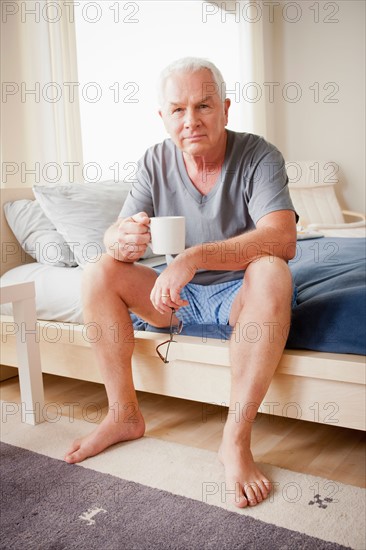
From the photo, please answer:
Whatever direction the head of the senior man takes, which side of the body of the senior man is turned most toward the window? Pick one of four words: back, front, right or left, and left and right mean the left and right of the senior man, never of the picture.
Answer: back

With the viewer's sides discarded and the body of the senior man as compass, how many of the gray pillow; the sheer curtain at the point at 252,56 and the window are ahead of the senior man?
0

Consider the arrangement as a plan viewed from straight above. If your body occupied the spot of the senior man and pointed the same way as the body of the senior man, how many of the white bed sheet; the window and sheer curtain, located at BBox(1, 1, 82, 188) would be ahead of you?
0

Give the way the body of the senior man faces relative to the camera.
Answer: toward the camera

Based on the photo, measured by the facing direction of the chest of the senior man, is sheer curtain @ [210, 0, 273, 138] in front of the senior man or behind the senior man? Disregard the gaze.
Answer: behind

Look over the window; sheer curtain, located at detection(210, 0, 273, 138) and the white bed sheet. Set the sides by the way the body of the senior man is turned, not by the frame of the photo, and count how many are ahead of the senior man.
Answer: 0

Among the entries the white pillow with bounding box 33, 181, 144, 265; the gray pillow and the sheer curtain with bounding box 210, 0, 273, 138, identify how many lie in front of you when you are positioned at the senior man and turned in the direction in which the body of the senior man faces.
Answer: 0

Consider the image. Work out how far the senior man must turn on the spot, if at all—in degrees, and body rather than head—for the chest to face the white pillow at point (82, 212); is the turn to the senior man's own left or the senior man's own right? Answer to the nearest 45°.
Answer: approximately 135° to the senior man's own right

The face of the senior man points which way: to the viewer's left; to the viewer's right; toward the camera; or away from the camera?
toward the camera
